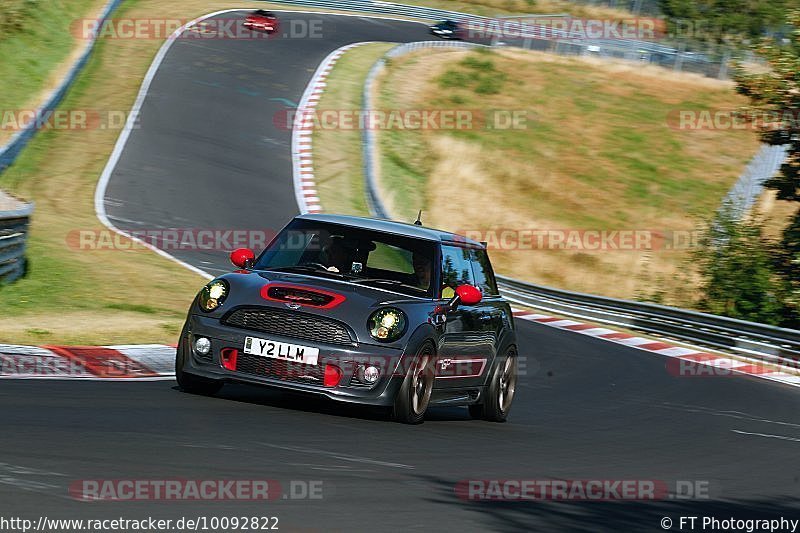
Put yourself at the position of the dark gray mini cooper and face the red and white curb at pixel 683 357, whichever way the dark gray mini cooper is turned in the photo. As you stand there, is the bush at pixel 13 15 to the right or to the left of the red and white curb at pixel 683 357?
left

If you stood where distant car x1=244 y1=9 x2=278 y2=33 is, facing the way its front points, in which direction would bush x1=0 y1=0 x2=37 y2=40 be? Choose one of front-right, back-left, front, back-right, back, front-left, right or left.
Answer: front

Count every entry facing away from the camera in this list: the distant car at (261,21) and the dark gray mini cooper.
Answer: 0

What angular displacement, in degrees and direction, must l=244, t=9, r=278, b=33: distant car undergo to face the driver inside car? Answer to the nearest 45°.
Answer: approximately 45° to its left

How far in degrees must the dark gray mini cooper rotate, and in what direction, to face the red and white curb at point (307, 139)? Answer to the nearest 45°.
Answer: approximately 135° to its right

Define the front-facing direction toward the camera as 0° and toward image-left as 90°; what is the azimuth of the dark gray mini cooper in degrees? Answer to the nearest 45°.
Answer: approximately 45°

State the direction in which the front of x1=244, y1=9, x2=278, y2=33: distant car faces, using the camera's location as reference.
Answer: facing the viewer and to the left of the viewer

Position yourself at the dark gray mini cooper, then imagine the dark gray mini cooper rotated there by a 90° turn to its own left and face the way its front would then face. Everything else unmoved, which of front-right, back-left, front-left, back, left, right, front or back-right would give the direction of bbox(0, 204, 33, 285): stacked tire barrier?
back

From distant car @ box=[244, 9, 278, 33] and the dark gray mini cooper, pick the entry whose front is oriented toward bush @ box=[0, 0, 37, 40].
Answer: the distant car

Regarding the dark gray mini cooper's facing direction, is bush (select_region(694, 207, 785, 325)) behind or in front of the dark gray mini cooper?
behind

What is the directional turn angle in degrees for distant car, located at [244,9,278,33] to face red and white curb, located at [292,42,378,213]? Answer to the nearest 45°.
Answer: approximately 45° to its left

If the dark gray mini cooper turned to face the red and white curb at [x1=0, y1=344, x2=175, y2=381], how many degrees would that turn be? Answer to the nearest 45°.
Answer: approximately 90° to its right

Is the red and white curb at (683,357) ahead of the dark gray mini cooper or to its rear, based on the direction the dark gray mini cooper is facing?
to the rear
